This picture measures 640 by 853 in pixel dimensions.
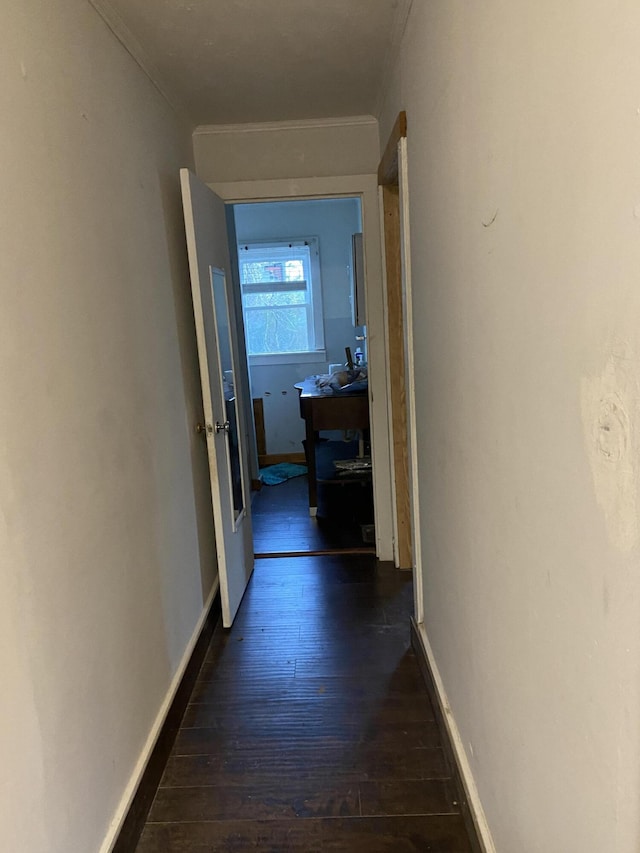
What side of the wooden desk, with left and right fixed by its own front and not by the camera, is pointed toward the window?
right

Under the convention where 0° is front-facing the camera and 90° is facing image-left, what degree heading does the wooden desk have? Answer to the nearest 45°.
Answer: approximately 90°

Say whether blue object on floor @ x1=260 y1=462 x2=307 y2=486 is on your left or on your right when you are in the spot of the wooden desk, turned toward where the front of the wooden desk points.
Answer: on your right

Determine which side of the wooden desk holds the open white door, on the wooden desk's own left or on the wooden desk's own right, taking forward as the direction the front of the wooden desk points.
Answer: on the wooden desk's own left

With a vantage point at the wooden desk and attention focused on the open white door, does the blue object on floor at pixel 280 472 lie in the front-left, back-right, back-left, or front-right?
back-right
